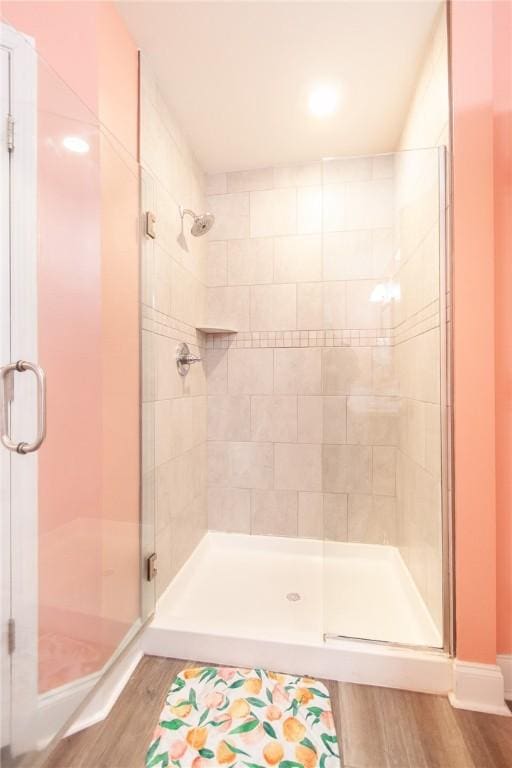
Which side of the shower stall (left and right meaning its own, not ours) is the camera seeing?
front

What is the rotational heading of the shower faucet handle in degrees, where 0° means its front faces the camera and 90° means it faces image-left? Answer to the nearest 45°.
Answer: approximately 270°

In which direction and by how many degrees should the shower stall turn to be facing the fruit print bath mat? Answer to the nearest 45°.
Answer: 0° — it already faces it
